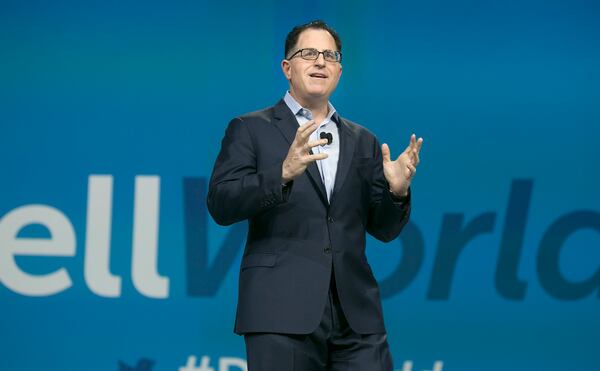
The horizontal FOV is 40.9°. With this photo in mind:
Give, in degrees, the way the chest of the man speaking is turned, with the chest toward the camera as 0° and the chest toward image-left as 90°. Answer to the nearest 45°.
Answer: approximately 315°

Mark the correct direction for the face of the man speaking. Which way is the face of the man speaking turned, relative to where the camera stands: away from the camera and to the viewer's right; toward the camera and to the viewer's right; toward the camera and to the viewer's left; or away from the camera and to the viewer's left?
toward the camera and to the viewer's right
